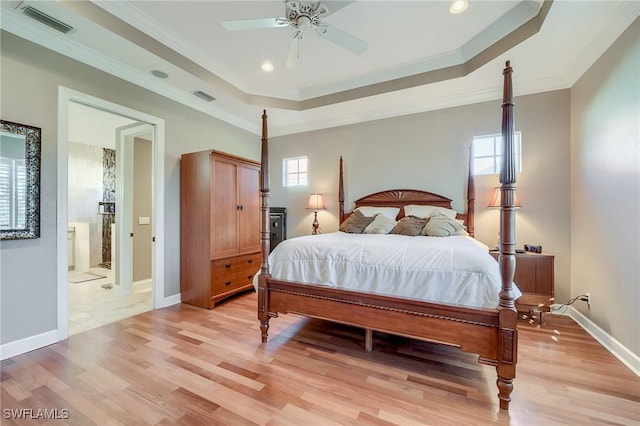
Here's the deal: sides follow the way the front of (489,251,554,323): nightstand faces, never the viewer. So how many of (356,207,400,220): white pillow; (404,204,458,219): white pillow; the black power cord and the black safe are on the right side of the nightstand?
3

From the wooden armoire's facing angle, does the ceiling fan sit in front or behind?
in front

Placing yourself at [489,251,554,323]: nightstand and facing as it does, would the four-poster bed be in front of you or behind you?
in front

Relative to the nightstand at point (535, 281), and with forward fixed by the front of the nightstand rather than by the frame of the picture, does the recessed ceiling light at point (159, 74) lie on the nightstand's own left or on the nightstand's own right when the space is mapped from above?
on the nightstand's own right

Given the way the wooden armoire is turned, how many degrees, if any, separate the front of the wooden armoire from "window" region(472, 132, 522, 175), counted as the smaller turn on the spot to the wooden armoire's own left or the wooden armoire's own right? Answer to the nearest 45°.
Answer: approximately 45° to the wooden armoire's own left

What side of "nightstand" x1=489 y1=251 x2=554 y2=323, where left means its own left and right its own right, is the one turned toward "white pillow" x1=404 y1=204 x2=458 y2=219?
right

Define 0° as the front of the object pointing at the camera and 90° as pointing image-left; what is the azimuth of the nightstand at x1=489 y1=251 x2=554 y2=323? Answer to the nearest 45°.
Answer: approximately 0°

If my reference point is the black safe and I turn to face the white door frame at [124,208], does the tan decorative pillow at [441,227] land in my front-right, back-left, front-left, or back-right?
back-left

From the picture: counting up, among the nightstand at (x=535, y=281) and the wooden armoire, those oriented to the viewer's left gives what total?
0

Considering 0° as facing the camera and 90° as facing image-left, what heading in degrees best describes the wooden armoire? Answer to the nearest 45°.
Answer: approximately 315°

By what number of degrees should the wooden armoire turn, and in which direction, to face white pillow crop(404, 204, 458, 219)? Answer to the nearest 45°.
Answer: approximately 45° to its left
